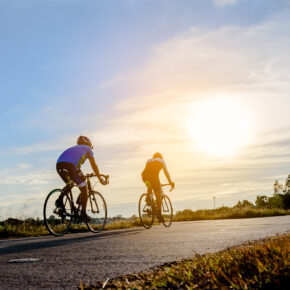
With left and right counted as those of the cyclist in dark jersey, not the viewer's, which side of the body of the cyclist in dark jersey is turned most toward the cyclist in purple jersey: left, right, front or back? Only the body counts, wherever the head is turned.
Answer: back

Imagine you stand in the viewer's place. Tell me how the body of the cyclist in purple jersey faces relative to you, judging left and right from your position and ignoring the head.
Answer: facing away from the viewer and to the right of the viewer

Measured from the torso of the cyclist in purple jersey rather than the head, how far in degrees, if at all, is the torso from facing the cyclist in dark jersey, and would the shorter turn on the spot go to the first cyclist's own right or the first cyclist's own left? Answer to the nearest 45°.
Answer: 0° — they already face them

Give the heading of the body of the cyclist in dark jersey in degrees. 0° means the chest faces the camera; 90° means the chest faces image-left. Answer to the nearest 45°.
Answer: approximately 225°
